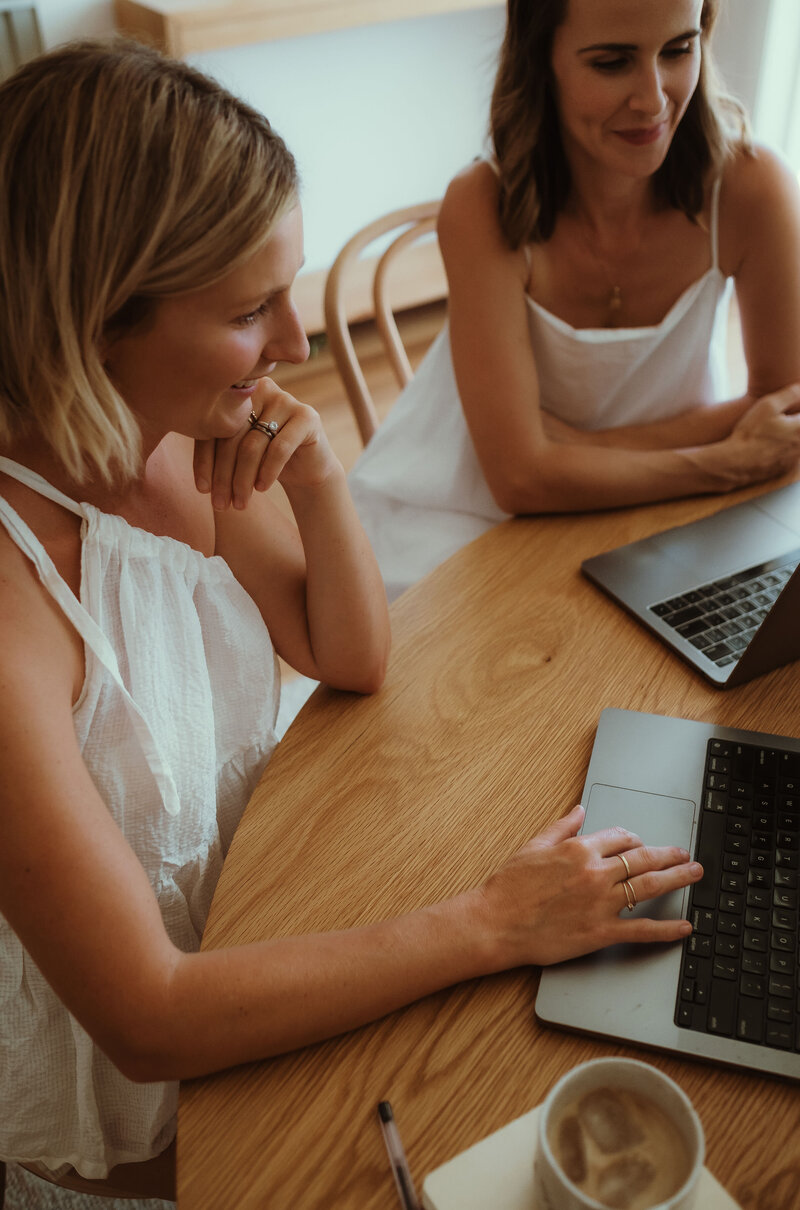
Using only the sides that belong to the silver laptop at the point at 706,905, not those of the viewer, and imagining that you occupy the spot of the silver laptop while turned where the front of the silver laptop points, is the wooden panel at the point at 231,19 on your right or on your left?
on your right

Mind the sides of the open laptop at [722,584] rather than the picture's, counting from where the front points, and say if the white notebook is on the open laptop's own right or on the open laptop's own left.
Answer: on the open laptop's own left

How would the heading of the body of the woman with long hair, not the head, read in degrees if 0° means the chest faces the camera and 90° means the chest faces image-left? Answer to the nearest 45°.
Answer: approximately 315°

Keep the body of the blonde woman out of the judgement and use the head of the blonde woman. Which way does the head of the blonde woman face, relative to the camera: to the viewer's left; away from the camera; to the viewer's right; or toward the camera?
to the viewer's right

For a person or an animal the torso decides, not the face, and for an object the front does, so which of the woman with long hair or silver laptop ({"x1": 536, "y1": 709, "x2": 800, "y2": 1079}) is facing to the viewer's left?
the silver laptop

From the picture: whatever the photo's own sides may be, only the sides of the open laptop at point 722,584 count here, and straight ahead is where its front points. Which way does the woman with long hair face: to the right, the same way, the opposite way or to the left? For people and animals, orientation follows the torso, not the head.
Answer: the opposite way

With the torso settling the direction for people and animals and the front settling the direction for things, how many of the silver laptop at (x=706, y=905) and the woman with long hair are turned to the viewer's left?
1

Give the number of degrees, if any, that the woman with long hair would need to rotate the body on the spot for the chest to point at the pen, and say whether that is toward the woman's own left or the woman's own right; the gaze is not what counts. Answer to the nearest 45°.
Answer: approximately 45° to the woman's own right

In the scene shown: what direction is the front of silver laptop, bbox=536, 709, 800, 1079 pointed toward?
to the viewer's left

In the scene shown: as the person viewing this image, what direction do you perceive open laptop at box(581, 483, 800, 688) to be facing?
facing away from the viewer and to the left of the viewer

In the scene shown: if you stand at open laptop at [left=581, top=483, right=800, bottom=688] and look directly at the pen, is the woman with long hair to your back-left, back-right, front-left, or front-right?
back-right
